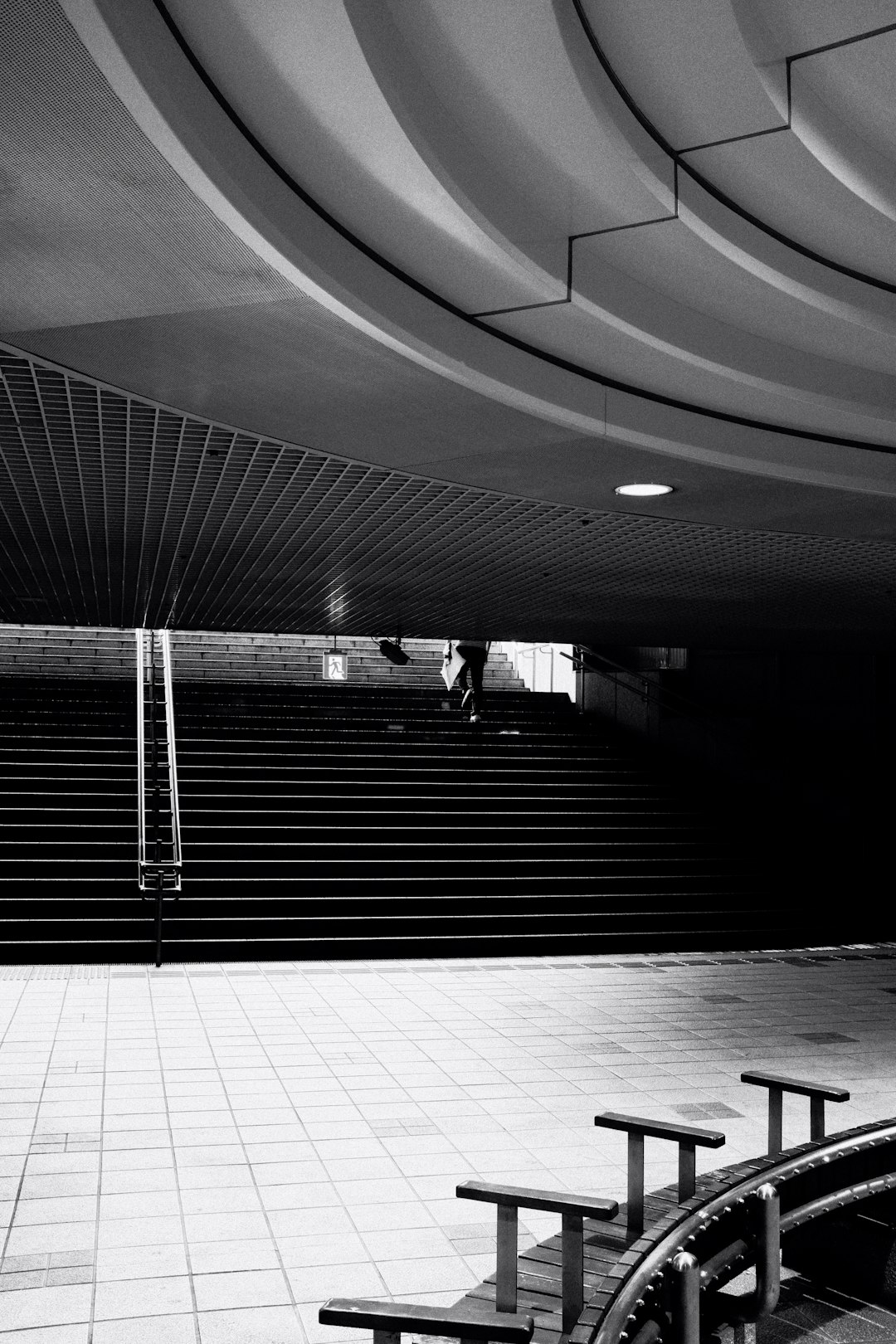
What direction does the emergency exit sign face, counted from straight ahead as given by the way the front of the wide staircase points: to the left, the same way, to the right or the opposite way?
the same way

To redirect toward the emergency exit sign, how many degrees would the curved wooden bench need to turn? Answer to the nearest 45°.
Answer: approximately 45° to its right

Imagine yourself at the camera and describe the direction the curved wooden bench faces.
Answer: facing away from the viewer and to the left of the viewer

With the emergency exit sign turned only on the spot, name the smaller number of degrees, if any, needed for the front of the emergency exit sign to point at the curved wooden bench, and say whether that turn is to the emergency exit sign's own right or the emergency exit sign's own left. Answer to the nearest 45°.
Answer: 0° — it already faces it

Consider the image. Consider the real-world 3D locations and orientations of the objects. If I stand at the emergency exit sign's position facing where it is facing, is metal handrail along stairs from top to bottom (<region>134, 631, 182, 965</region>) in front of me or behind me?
in front

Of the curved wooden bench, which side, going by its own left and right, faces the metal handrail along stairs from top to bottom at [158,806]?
front

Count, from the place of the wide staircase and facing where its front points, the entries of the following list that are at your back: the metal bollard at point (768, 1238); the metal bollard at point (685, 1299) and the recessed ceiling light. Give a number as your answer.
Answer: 0

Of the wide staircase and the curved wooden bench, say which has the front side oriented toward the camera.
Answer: the wide staircase

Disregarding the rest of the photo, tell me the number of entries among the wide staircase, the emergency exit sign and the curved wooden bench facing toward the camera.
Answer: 2

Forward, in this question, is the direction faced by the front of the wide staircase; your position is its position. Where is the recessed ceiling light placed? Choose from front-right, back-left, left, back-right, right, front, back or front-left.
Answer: front

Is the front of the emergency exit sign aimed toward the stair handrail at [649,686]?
no

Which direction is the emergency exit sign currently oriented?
toward the camera

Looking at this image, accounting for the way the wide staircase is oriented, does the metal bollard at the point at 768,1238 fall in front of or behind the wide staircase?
in front

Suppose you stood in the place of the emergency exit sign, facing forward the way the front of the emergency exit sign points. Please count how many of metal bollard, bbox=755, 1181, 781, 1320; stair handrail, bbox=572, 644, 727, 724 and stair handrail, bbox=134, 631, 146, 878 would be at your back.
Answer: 0

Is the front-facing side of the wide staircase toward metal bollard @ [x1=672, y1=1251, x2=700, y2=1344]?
yes

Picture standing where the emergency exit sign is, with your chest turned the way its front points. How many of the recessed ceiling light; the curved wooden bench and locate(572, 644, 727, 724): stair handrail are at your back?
0

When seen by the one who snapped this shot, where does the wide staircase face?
facing the viewer

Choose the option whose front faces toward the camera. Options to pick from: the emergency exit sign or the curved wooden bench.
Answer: the emergency exit sign

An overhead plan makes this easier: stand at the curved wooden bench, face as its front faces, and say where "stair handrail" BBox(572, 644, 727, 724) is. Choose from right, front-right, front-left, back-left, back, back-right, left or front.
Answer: front-right

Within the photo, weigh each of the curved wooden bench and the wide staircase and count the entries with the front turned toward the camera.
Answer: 1

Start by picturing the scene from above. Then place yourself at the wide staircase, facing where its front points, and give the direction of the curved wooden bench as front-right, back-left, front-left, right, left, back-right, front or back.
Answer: front

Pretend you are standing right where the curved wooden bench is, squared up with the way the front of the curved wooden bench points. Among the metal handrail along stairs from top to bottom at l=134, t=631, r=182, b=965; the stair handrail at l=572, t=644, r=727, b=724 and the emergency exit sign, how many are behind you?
0
